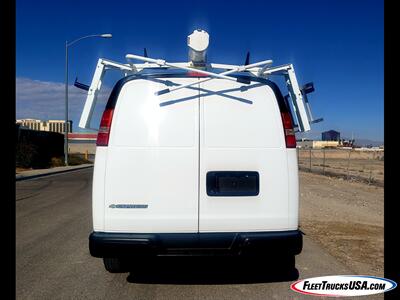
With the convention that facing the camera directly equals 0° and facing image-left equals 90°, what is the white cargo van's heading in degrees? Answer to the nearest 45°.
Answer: approximately 180°
